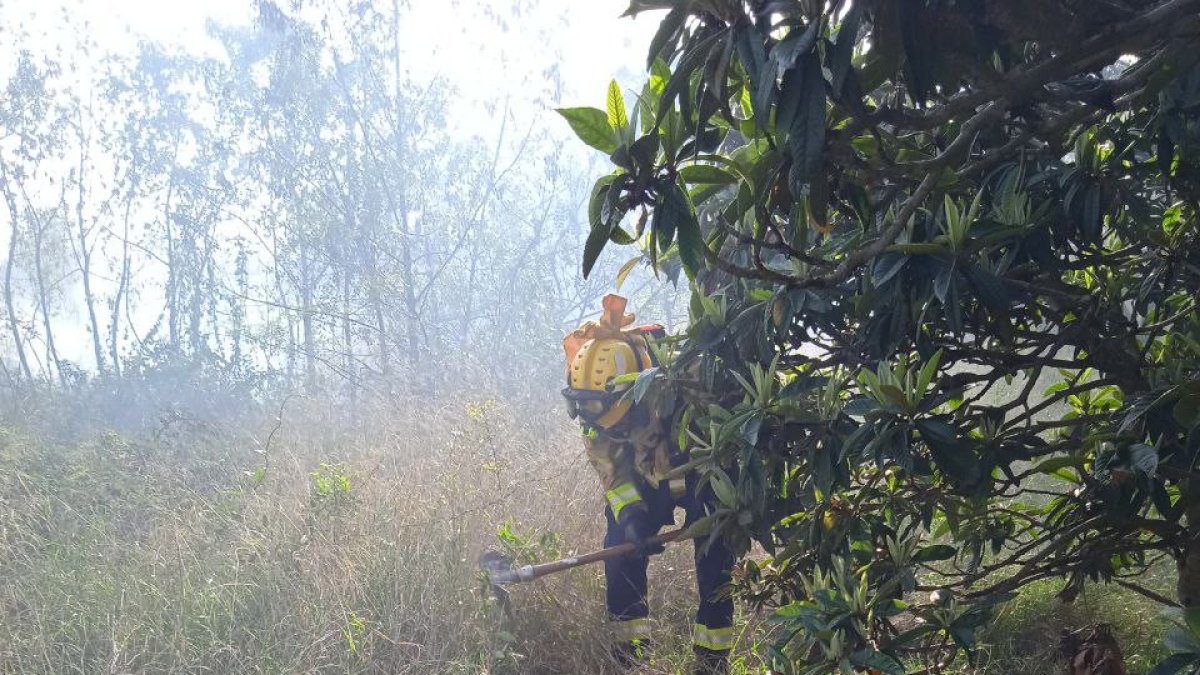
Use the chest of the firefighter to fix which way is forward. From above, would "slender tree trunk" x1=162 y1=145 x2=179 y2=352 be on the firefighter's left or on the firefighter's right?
on the firefighter's right

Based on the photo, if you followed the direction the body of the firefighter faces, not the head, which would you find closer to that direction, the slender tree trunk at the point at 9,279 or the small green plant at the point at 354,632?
the small green plant

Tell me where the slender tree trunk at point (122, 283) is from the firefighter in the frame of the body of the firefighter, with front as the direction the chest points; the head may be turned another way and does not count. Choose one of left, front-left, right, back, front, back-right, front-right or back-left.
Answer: right

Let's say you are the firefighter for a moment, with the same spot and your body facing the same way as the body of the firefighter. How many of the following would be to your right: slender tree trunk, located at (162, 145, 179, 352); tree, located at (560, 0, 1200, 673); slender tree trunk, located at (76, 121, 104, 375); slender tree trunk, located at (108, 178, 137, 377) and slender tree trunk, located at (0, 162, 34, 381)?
4

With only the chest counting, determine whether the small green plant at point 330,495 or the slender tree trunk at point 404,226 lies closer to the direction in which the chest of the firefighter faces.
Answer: the small green plant

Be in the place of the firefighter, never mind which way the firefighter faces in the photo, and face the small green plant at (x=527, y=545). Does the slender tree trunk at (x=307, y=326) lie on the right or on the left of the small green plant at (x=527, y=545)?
right

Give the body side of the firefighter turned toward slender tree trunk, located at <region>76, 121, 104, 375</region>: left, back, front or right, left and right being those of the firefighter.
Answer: right

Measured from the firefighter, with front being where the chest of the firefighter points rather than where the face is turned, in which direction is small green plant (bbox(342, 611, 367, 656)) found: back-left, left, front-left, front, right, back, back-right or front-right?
front-right

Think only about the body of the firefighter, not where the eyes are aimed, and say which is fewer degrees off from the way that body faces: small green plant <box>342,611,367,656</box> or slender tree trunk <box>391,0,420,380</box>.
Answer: the small green plant

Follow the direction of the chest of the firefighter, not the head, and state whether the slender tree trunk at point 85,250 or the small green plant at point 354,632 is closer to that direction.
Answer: the small green plant

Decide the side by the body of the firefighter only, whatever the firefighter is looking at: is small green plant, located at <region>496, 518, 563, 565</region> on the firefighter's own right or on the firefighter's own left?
on the firefighter's own right

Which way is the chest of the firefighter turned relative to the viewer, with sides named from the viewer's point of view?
facing the viewer and to the left of the viewer
